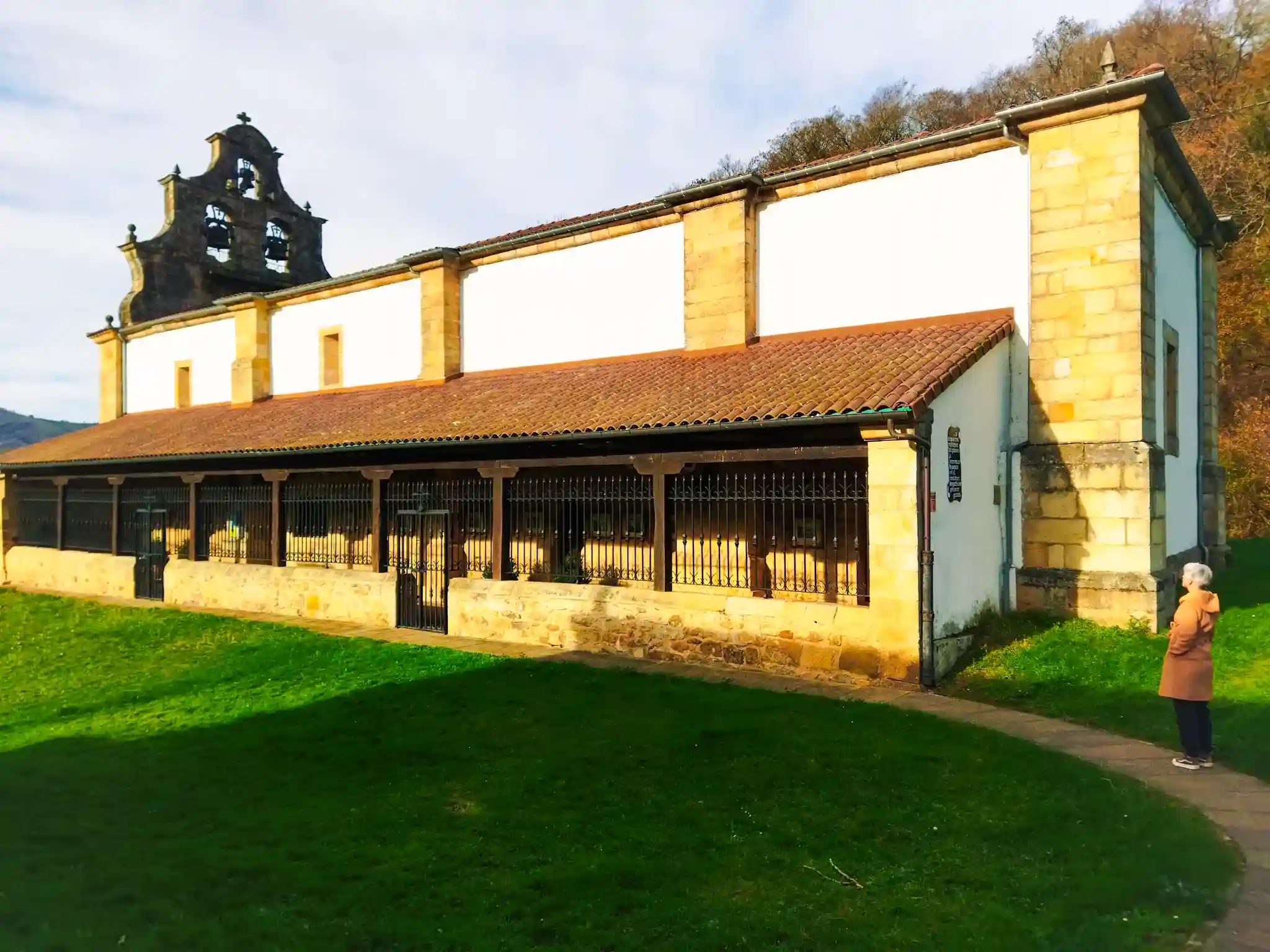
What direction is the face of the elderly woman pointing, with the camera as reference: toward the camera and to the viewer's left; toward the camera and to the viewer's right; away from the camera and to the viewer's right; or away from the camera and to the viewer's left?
away from the camera and to the viewer's left

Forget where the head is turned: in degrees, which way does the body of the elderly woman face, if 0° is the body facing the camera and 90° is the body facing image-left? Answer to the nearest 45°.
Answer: approximately 90°

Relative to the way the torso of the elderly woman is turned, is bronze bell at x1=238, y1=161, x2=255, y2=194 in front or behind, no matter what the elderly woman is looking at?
in front
